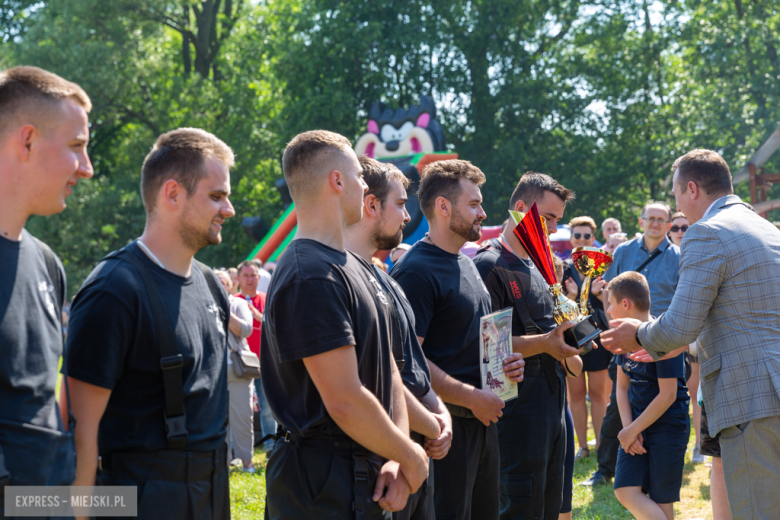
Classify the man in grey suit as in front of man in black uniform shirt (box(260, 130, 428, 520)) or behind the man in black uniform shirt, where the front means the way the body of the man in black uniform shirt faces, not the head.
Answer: in front

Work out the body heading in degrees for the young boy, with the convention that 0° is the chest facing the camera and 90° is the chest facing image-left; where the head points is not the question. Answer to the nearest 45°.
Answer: approximately 45°

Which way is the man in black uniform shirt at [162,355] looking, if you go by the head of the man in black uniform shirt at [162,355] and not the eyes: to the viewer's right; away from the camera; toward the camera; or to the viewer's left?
to the viewer's right

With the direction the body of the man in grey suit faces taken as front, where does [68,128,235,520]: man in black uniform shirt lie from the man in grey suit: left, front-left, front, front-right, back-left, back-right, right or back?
left

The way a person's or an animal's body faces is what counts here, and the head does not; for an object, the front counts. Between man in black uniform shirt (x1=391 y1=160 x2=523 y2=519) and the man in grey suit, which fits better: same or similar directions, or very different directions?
very different directions

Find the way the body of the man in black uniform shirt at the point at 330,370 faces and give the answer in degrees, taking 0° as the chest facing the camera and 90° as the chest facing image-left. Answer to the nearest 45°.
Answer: approximately 270°

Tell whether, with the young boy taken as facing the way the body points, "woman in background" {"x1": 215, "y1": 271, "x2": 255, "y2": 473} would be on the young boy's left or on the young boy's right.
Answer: on the young boy's right

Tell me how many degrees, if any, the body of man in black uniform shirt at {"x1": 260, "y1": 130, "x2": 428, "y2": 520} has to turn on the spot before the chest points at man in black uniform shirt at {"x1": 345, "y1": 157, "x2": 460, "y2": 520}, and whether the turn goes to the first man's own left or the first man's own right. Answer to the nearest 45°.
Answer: approximately 45° to the first man's own left

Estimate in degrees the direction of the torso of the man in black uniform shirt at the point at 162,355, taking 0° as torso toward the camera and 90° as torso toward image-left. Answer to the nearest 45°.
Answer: approximately 315°

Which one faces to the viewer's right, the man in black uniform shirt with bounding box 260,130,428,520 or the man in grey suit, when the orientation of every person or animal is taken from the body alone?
the man in black uniform shirt

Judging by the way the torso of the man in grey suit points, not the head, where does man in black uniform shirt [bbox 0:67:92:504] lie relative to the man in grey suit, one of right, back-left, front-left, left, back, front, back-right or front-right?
left

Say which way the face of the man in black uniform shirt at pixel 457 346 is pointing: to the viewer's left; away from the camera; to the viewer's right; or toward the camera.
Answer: to the viewer's right

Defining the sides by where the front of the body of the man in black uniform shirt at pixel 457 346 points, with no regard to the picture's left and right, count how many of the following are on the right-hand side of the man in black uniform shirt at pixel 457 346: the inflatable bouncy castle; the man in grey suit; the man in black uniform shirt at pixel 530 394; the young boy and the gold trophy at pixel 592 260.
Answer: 0
